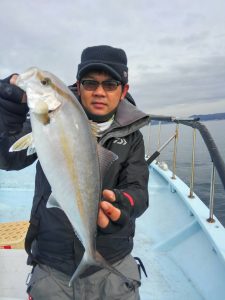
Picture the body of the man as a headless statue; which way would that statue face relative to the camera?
toward the camera
